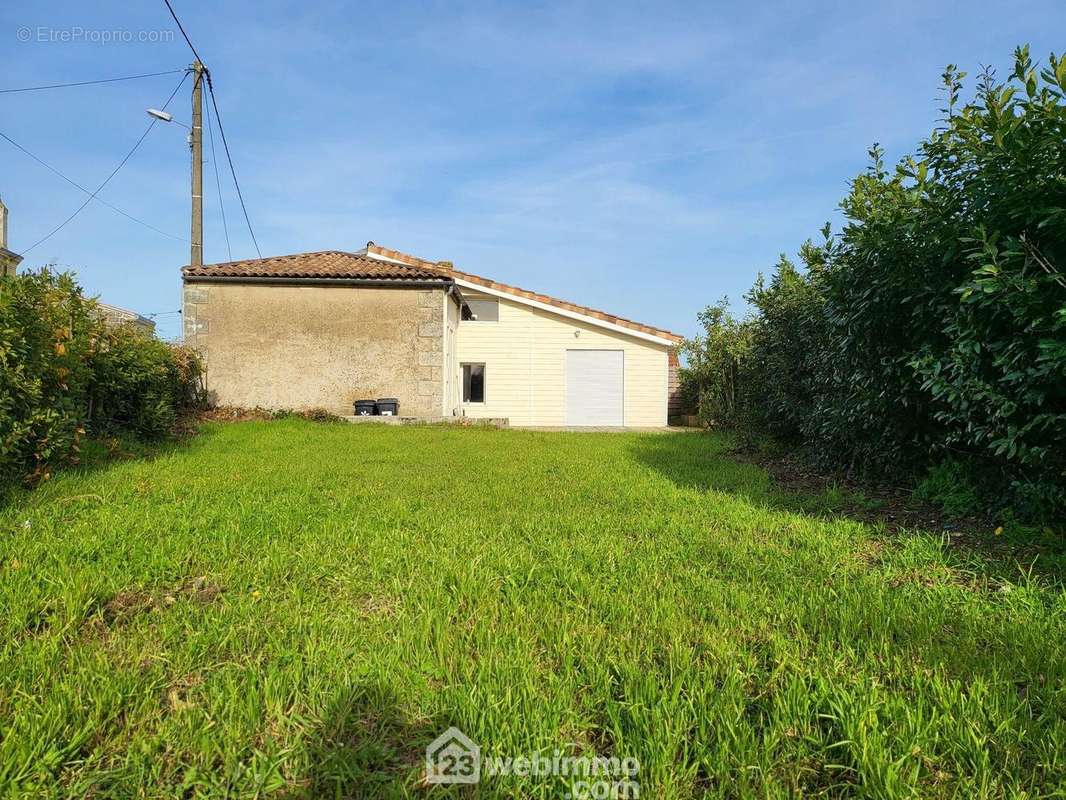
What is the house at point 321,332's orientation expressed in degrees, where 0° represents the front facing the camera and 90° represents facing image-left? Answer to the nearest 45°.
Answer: approximately 0°

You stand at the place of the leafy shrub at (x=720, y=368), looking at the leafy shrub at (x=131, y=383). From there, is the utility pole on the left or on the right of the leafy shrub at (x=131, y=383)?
right

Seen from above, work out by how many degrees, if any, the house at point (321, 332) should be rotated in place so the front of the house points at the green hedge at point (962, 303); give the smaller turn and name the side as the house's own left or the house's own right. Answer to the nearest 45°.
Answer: approximately 45° to the house's own left

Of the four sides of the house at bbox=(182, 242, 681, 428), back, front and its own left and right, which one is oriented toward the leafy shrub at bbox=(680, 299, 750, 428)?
left

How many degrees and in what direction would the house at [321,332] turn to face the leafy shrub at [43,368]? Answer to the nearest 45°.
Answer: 0° — it already faces it

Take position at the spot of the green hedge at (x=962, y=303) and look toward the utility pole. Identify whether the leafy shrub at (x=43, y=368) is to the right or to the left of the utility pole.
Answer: left

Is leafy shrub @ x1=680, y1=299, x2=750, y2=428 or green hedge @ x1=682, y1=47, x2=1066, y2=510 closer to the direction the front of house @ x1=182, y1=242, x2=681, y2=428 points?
the green hedge
